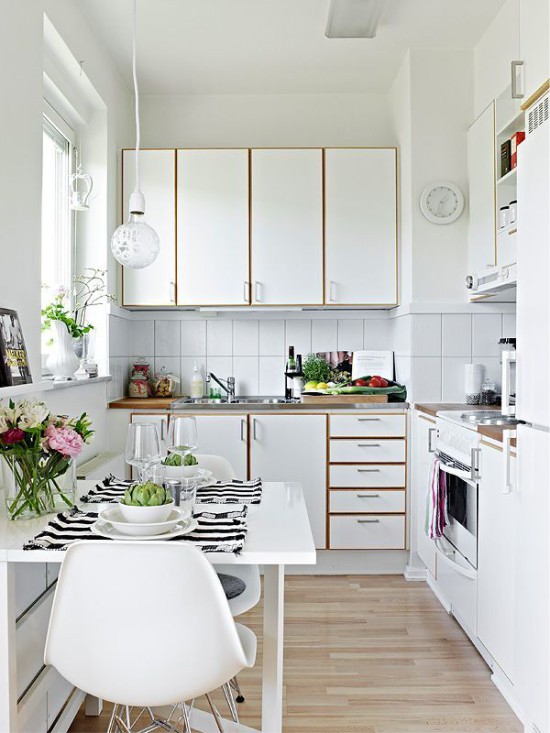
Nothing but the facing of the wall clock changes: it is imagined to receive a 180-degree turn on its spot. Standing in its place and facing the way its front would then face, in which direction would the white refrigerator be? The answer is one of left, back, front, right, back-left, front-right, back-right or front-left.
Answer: back

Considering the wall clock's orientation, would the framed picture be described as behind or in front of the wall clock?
in front

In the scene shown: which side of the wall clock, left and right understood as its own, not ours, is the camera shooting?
front
